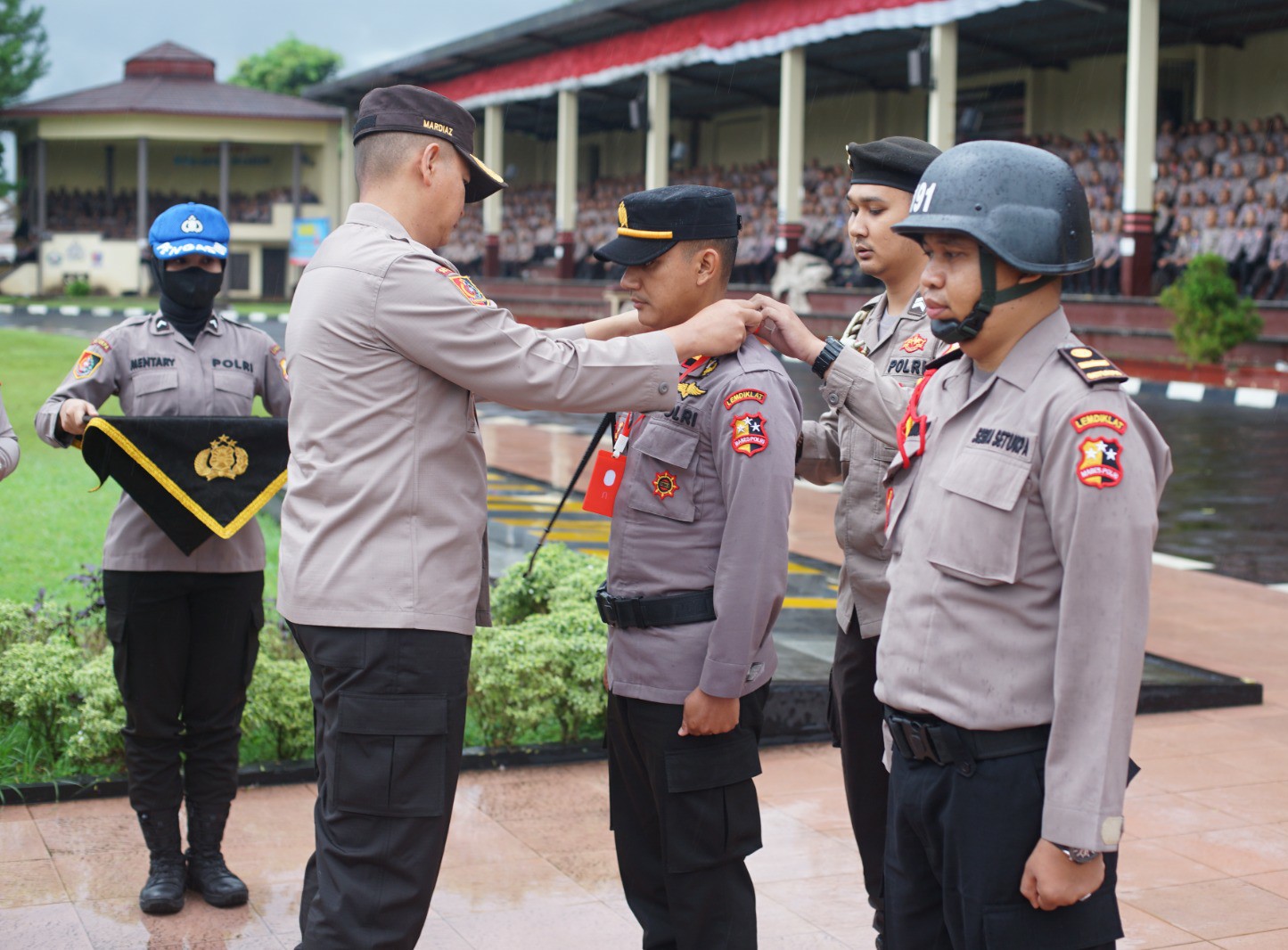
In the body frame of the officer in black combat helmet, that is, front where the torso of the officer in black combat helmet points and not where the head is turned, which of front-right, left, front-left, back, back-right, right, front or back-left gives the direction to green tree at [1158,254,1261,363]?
back-right

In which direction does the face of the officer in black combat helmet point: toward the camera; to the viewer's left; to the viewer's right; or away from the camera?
to the viewer's left

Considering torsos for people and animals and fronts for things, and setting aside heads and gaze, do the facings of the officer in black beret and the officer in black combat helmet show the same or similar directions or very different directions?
same or similar directions

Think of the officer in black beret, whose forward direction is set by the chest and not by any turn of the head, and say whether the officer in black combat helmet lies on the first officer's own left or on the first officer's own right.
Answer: on the first officer's own left

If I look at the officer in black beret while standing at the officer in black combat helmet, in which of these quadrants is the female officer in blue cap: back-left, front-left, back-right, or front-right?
front-left

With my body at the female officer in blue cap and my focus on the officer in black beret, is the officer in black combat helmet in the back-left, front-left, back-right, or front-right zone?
front-right

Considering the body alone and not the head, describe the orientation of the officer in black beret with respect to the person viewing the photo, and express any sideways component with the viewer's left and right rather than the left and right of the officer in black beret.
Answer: facing the viewer and to the left of the viewer

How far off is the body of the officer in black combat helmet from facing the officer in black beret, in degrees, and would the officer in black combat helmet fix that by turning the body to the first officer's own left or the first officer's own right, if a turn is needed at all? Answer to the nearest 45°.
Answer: approximately 135° to the first officer's own right

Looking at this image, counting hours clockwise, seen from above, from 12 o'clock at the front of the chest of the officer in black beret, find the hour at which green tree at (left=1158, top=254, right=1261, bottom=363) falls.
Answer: The green tree is roughly at 5 o'clock from the officer in black beret.

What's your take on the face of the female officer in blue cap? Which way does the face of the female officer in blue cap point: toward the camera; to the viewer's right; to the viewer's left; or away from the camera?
toward the camera

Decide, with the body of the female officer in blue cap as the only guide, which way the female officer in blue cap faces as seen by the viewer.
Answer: toward the camera
